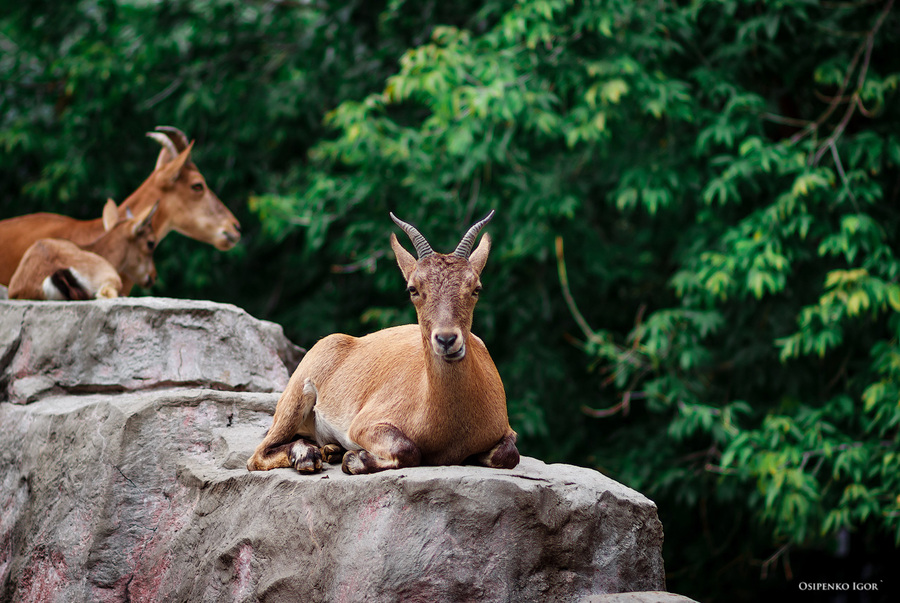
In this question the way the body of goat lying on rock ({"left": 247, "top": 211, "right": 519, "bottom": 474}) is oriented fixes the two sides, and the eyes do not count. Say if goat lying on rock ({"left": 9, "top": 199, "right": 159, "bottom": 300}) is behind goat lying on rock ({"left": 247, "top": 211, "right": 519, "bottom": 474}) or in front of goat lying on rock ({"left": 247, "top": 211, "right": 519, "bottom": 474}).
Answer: behind
